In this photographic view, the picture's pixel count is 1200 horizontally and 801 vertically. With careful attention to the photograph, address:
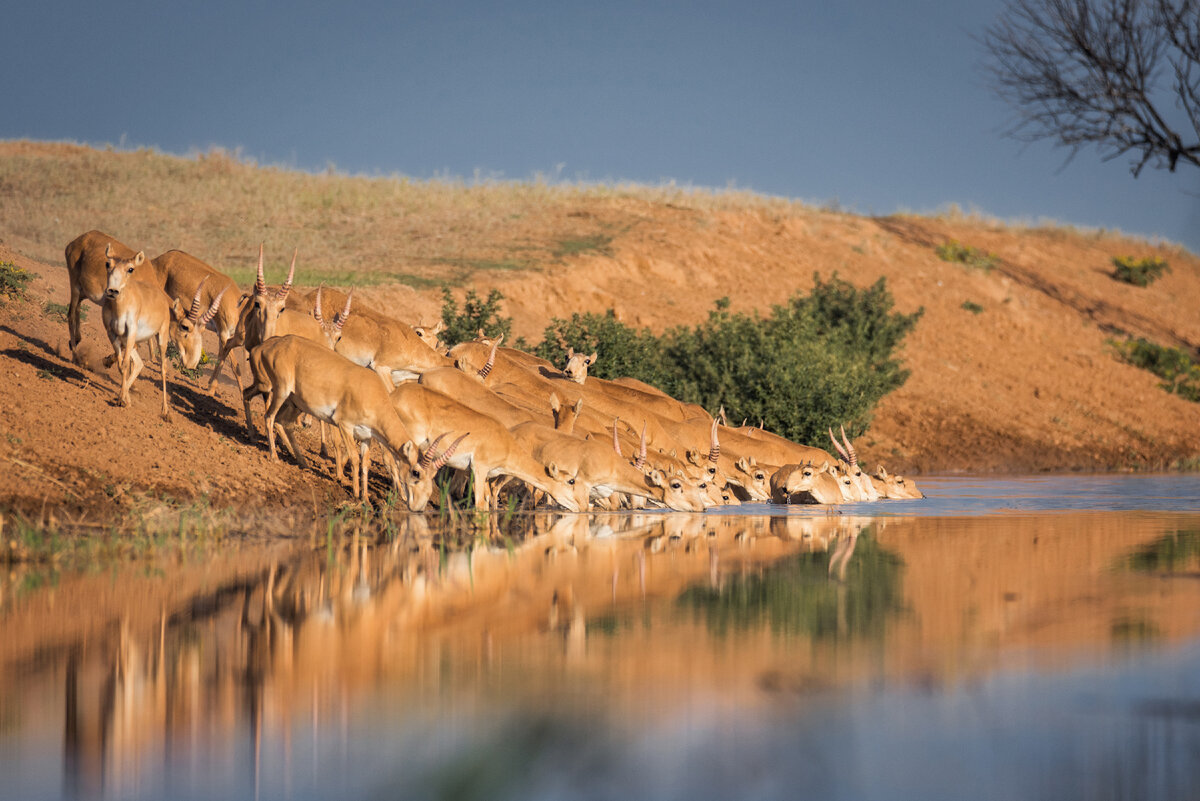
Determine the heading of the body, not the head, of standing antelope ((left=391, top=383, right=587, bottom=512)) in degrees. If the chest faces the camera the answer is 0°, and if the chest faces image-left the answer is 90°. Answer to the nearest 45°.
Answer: approximately 270°

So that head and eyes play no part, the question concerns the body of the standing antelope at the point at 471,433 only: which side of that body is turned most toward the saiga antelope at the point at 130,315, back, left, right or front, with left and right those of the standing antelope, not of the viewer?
back

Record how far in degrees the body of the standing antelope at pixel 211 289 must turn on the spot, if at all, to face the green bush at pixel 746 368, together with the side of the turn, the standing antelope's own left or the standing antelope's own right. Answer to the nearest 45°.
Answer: approximately 90° to the standing antelope's own left

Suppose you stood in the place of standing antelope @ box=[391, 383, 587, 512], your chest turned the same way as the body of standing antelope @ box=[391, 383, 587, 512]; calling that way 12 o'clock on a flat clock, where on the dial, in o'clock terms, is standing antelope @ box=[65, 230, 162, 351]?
standing antelope @ box=[65, 230, 162, 351] is roughly at 7 o'clock from standing antelope @ box=[391, 383, 587, 512].

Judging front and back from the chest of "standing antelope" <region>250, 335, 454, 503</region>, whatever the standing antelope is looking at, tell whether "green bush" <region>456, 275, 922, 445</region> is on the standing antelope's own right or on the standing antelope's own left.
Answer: on the standing antelope's own left

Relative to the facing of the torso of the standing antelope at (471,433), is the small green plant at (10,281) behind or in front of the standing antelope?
behind

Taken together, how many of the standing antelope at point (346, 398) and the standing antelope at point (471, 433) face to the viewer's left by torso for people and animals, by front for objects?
0

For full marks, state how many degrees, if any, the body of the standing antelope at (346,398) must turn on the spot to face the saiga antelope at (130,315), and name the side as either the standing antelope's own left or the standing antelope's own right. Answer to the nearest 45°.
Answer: approximately 180°
